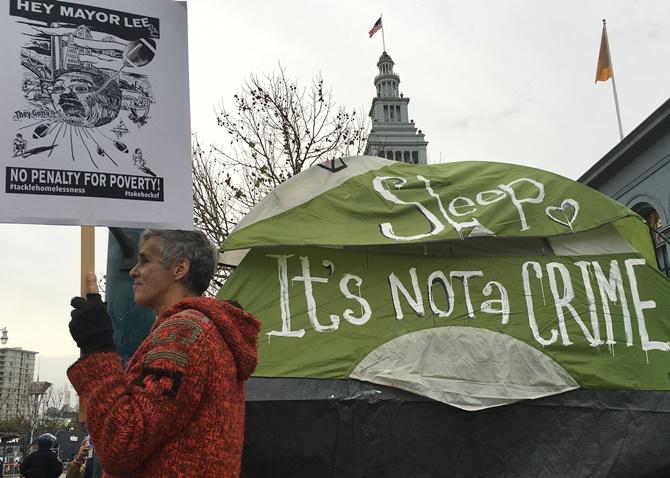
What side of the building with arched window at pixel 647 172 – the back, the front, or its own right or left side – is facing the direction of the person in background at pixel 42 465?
front

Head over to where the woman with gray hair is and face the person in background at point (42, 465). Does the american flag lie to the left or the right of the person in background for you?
right

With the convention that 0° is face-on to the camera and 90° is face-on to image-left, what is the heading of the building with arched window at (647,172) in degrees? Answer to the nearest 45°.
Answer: approximately 45°

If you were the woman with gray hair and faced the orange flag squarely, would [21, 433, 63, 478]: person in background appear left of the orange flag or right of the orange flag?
left

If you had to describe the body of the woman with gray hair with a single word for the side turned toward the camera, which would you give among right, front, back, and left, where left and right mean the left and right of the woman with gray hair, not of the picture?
left

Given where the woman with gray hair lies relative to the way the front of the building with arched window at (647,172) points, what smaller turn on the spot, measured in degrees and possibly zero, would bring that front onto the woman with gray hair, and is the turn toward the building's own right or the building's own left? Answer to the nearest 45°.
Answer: approximately 45° to the building's own left
